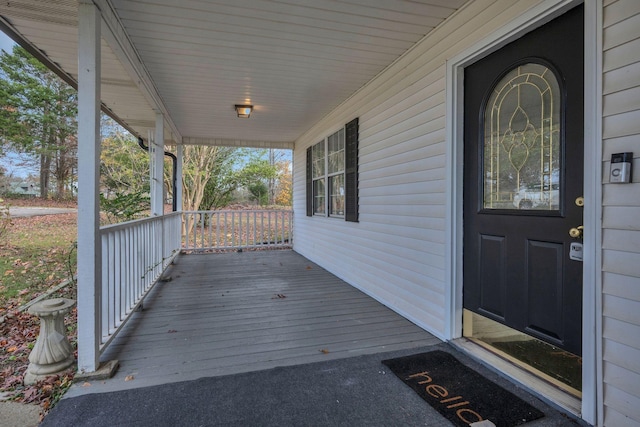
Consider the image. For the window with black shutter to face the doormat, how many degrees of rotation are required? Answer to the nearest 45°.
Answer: approximately 45° to its left

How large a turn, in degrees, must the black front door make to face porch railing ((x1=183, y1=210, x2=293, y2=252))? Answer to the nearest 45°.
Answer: approximately 90° to its right

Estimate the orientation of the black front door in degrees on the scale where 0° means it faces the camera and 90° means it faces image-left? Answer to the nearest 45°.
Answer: approximately 45°

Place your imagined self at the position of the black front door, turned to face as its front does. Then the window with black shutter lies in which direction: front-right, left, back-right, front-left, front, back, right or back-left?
right

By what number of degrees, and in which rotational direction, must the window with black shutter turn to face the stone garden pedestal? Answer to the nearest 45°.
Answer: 0° — it already faces it

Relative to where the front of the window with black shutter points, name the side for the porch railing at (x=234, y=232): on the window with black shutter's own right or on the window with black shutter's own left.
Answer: on the window with black shutter's own right

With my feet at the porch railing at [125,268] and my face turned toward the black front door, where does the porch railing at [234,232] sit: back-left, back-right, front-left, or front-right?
back-left

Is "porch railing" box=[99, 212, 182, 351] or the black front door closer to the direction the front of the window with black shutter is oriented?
the porch railing

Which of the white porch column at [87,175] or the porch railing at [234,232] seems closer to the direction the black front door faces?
the white porch column

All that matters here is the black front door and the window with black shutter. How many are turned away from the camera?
0

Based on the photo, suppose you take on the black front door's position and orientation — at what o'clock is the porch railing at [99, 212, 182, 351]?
The porch railing is roughly at 1 o'clock from the black front door.
